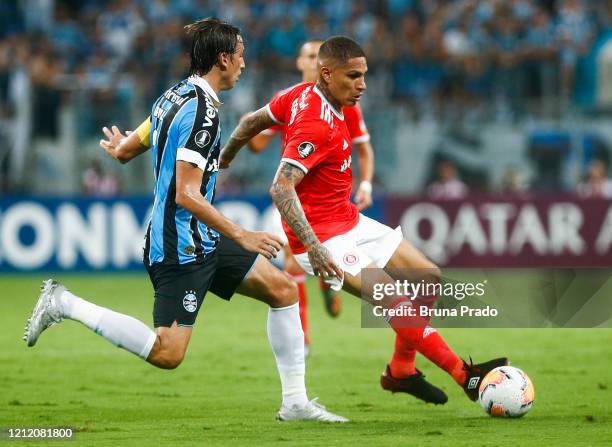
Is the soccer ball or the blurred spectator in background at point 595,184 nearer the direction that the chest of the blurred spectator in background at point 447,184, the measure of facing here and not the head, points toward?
the soccer ball

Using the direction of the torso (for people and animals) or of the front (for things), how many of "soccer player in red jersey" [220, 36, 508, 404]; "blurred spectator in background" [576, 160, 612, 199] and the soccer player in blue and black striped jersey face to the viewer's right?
2

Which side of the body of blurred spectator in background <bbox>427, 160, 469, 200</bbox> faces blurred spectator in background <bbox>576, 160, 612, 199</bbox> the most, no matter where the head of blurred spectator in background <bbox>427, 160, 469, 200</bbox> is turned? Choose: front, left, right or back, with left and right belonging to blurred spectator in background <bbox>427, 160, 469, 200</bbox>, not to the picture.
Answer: left

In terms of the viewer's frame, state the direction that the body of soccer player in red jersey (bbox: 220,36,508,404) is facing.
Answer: to the viewer's right

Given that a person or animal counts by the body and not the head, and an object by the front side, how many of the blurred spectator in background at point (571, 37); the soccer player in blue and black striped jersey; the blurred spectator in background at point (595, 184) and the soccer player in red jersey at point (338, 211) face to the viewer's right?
2

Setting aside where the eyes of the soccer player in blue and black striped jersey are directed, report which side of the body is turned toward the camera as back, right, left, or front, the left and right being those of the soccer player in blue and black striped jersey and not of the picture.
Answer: right

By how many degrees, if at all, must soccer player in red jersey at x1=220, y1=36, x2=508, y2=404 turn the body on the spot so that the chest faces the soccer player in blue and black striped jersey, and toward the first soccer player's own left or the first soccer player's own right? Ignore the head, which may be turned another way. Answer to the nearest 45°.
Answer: approximately 135° to the first soccer player's own right

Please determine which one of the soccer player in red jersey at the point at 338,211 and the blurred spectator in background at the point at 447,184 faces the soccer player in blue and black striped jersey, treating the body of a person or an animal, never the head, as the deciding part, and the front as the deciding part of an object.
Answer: the blurred spectator in background
